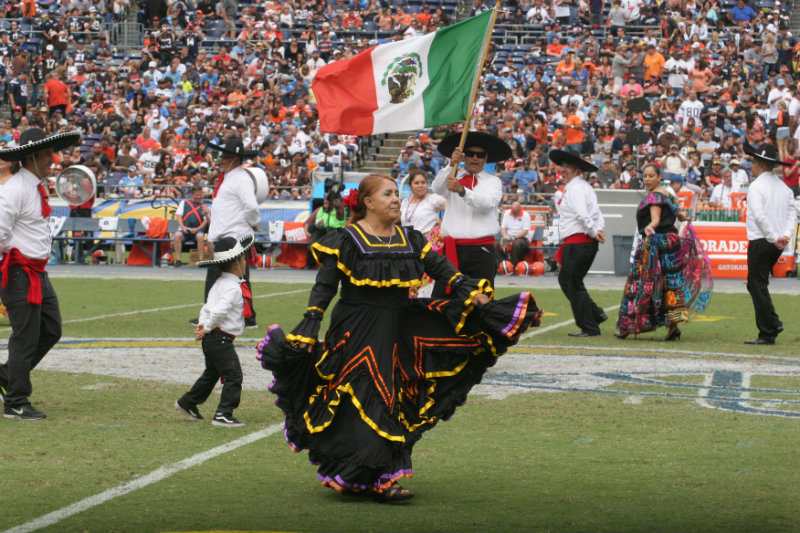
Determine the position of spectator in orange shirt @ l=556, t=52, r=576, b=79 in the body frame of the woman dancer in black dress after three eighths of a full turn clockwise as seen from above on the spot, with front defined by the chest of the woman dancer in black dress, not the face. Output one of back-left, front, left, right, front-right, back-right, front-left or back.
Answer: right

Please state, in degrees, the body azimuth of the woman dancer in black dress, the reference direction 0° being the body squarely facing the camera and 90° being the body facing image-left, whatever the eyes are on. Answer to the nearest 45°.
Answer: approximately 315°

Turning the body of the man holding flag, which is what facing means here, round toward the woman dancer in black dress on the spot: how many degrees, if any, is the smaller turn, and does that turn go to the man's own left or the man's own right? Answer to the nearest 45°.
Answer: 0° — they already face them

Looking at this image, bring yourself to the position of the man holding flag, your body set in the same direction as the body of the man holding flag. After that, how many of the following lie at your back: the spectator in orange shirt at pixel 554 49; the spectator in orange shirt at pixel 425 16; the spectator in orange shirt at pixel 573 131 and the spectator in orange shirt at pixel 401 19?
4

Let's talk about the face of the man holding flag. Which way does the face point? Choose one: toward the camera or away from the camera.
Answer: toward the camera

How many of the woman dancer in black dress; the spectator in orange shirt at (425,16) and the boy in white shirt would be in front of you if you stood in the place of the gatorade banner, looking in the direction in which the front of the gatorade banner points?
2

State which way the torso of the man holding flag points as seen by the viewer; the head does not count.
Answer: toward the camera

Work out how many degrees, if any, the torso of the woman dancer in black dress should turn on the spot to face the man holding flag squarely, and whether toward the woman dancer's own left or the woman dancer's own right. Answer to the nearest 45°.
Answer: approximately 135° to the woman dancer's own left

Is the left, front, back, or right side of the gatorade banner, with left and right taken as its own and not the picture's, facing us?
front

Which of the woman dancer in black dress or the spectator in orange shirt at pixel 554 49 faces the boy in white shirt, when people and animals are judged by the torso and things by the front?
the spectator in orange shirt

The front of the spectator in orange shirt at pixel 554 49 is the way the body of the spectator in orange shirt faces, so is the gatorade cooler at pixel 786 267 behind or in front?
in front

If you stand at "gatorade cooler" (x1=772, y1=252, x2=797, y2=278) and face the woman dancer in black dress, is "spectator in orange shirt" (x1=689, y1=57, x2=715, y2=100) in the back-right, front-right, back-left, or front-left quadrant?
back-right

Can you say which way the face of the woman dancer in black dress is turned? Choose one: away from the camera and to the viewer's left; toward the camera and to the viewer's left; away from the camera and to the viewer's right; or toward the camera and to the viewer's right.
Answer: toward the camera and to the viewer's right

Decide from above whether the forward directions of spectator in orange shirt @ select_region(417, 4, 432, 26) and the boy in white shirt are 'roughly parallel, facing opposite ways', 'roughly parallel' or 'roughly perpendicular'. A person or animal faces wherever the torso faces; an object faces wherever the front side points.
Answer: roughly perpendicular

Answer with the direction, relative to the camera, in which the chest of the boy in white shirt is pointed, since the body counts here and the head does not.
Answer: to the viewer's right

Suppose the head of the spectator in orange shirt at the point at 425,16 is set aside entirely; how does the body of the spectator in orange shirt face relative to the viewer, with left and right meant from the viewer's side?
facing the viewer
